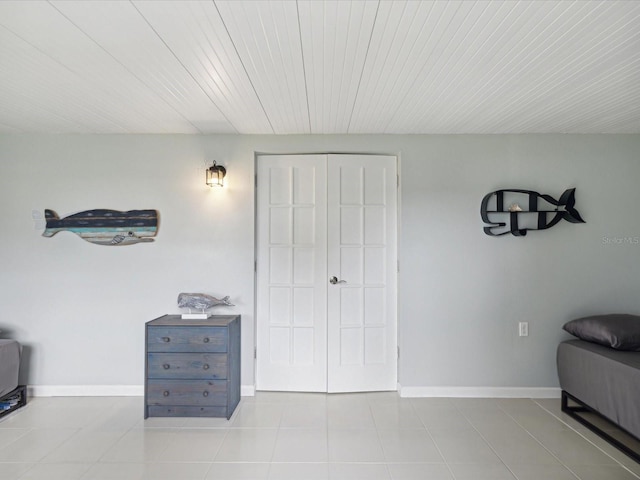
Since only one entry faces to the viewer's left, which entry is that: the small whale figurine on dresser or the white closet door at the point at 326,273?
the small whale figurine on dresser

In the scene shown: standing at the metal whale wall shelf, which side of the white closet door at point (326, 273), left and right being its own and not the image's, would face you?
left

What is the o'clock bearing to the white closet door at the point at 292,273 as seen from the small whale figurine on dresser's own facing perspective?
The white closet door is roughly at 6 o'clock from the small whale figurine on dresser.

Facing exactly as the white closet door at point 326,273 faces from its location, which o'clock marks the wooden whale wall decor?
The wooden whale wall decor is roughly at 3 o'clock from the white closet door.

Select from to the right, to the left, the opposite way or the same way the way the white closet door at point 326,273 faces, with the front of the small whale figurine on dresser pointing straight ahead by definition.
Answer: to the left

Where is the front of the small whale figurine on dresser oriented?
to the viewer's left

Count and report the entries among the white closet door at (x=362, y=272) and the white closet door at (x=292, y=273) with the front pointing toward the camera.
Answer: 2

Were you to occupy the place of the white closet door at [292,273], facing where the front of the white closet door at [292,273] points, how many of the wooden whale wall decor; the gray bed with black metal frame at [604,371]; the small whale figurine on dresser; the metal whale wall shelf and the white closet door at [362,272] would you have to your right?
2

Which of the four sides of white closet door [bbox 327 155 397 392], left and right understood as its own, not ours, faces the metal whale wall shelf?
left

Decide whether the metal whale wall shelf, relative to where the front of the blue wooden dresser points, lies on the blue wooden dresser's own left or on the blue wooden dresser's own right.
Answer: on the blue wooden dresser's own left

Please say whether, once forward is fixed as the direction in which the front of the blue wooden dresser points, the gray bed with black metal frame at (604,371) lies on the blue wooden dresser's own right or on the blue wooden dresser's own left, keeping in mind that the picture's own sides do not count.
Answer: on the blue wooden dresser's own left

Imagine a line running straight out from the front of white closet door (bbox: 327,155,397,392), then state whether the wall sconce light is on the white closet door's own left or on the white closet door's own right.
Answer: on the white closet door's own right
